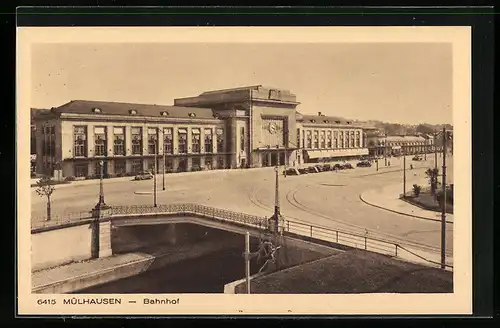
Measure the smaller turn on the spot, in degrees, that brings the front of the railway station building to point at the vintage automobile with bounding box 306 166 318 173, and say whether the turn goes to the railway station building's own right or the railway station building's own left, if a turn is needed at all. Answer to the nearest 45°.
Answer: approximately 45° to the railway station building's own left

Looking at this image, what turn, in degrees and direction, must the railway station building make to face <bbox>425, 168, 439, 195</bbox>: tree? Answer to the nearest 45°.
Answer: approximately 45° to its left

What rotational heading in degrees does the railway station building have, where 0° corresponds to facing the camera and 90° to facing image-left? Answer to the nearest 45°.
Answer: approximately 315°
